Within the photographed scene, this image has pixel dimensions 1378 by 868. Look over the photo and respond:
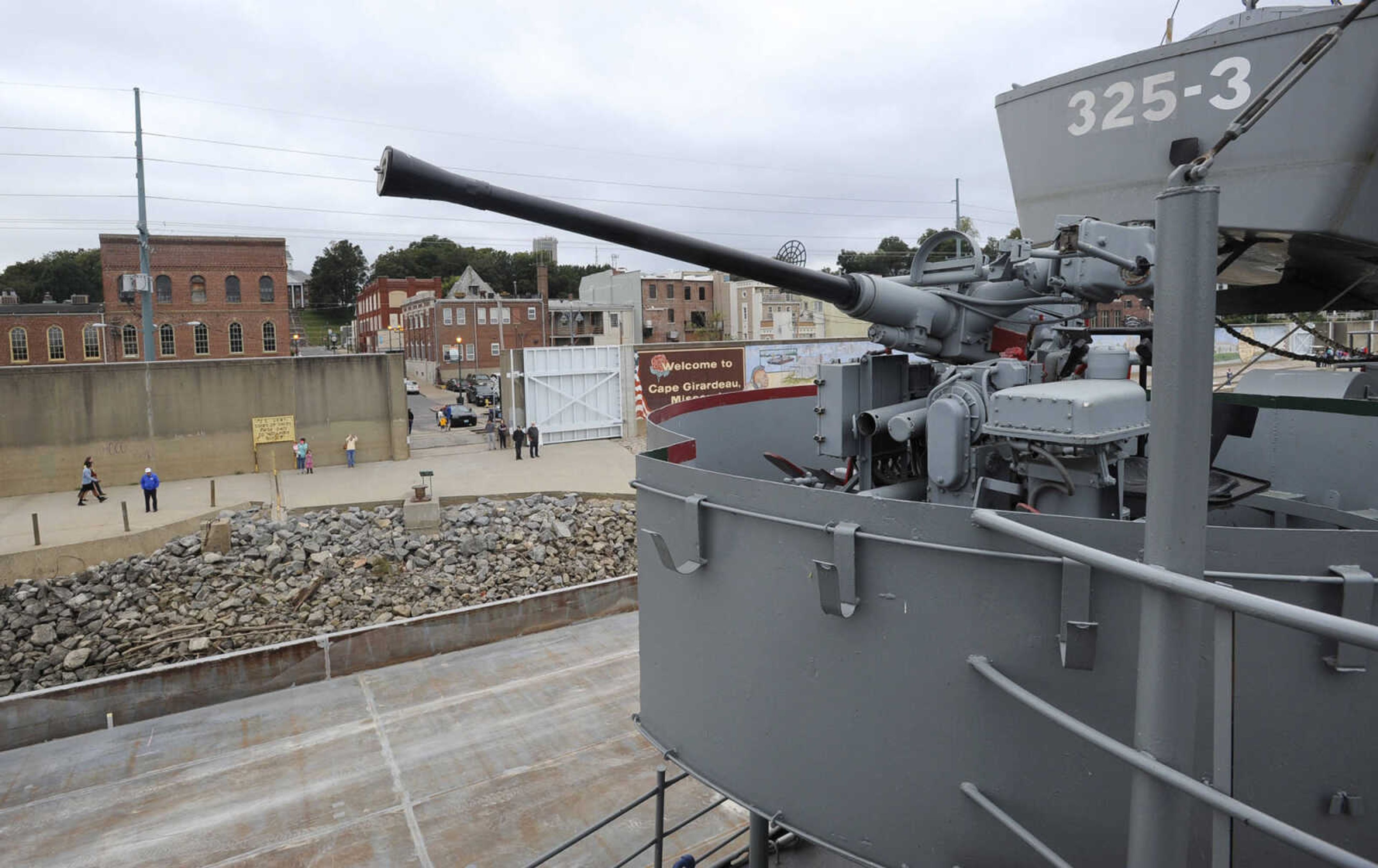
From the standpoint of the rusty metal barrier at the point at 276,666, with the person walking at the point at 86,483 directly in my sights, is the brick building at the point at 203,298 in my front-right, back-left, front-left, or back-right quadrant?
front-right

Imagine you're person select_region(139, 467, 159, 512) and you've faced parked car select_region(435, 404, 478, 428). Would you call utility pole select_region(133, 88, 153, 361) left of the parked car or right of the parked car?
left

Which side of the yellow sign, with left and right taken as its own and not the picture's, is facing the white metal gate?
left

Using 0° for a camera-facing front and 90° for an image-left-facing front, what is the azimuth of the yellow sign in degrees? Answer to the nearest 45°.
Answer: approximately 0°

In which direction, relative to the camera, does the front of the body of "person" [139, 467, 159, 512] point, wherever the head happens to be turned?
toward the camera

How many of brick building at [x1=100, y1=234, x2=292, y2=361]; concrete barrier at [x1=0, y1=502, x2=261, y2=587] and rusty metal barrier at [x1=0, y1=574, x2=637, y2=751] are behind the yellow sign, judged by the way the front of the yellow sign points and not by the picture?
1

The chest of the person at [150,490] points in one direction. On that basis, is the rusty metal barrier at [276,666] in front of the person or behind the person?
in front

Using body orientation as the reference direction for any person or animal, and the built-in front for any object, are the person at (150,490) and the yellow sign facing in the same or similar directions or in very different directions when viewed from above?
same or similar directions

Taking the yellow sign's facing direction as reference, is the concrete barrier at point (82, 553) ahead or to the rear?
ahead

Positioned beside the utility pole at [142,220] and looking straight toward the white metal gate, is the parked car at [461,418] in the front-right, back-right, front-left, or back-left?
front-left

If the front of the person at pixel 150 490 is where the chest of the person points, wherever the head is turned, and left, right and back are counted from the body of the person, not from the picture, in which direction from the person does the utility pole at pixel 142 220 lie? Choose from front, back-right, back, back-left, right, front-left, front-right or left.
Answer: back
